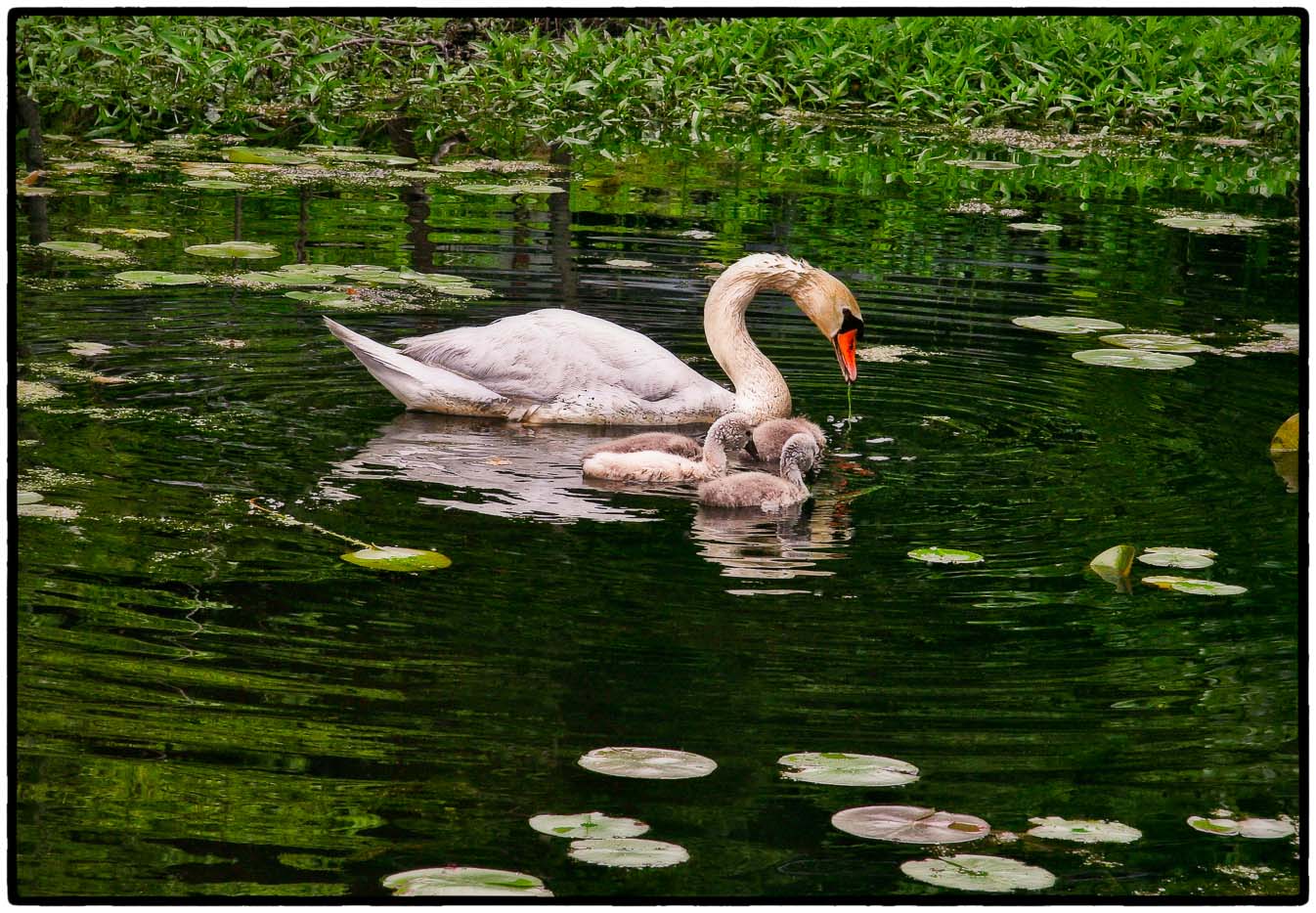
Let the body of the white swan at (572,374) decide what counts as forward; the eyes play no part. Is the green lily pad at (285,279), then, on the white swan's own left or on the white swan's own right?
on the white swan's own left

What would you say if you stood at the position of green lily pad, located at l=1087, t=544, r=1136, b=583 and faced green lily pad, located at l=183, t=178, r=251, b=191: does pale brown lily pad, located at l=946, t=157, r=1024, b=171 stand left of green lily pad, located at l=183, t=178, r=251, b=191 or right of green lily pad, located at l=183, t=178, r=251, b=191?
right

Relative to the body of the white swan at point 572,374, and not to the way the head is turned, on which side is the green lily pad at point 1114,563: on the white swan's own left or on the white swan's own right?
on the white swan's own right

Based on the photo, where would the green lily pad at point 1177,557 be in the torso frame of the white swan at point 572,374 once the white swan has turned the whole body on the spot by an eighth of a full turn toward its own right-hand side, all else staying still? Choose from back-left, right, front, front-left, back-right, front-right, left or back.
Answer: front

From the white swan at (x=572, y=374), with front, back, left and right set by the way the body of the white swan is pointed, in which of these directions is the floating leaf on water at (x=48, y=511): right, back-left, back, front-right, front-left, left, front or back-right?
back-right

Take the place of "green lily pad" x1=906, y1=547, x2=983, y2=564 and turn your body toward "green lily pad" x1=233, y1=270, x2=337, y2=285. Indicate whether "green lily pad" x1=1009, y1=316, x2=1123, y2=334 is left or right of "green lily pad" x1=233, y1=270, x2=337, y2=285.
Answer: right

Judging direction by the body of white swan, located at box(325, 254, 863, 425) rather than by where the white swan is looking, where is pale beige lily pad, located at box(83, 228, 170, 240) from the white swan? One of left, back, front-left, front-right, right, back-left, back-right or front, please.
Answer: back-left

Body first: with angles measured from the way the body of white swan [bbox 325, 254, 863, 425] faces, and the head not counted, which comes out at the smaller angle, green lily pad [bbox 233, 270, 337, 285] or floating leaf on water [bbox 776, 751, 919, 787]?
the floating leaf on water

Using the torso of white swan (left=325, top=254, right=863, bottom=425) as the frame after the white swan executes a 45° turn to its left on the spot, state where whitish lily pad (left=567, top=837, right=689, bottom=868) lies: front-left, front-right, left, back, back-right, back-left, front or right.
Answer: back-right

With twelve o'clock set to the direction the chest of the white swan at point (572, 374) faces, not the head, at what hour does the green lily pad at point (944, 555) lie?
The green lily pad is roughly at 2 o'clock from the white swan.

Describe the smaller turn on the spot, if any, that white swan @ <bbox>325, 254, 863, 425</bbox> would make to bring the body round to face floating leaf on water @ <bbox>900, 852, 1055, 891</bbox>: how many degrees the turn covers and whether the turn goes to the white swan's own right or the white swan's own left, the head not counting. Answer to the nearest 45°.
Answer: approximately 90° to the white swan's own right

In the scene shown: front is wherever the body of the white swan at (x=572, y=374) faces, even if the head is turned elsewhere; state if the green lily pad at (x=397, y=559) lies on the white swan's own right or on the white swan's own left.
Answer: on the white swan's own right

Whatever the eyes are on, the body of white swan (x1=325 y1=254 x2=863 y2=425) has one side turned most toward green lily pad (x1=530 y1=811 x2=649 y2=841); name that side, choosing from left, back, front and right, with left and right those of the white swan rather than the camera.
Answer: right

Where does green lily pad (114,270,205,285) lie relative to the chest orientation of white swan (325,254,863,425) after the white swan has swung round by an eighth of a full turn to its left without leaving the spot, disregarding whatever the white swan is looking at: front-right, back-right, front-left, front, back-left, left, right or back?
left

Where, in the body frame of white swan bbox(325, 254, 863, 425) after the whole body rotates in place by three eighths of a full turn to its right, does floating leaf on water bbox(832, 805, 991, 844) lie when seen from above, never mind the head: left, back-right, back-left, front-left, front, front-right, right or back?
front-left

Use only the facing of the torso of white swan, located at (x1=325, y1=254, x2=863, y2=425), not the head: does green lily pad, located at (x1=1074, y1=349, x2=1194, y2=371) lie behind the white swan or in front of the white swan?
in front

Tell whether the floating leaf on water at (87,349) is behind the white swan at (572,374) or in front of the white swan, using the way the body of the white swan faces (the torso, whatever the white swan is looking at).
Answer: behind

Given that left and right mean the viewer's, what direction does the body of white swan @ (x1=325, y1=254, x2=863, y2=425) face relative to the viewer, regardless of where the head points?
facing to the right of the viewer

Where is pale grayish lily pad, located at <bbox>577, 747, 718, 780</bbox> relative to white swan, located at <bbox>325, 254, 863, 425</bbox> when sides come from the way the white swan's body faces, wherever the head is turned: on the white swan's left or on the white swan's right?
on the white swan's right

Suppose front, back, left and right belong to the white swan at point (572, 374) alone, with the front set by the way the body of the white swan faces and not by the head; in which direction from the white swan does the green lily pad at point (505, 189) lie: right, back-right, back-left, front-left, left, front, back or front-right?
left

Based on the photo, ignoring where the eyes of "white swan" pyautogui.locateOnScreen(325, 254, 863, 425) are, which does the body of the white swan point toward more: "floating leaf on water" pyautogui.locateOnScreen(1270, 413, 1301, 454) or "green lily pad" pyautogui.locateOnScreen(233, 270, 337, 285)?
the floating leaf on water
